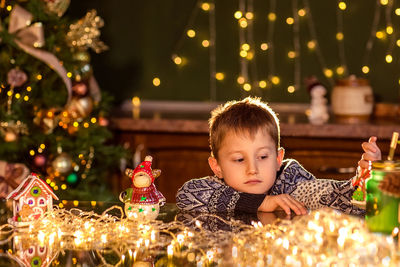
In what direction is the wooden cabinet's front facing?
toward the camera

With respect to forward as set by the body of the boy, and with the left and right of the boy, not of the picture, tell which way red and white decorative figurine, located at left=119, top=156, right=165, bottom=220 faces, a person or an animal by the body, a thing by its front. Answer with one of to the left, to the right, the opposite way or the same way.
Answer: the same way

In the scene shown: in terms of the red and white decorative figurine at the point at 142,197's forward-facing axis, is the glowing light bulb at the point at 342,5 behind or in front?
behind

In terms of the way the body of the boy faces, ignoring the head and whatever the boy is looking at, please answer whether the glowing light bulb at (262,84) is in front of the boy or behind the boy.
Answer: behind

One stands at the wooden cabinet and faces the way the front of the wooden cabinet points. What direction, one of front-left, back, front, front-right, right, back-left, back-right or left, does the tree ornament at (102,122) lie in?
right

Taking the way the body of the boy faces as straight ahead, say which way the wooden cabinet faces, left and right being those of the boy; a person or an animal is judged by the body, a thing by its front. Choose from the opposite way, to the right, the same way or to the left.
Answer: the same way

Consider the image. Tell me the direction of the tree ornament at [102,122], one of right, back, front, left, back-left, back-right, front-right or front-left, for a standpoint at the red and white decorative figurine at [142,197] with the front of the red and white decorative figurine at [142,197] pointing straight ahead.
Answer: back

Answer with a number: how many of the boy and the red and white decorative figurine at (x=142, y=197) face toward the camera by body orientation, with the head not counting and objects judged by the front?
2

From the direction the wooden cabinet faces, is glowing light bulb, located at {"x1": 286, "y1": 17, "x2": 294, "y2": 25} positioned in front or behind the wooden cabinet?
behind

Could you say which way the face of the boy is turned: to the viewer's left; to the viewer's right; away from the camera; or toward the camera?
toward the camera

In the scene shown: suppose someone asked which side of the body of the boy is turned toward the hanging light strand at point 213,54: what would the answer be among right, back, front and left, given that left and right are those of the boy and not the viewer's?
back

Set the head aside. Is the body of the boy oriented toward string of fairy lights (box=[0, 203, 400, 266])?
yes

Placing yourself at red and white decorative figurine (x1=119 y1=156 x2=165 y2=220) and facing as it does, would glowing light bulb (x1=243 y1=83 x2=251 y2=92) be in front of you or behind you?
behind

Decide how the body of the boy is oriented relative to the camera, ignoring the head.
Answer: toward the camera

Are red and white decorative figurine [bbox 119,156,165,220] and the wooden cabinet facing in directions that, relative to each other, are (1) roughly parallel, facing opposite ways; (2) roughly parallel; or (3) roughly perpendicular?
roughly parallel
